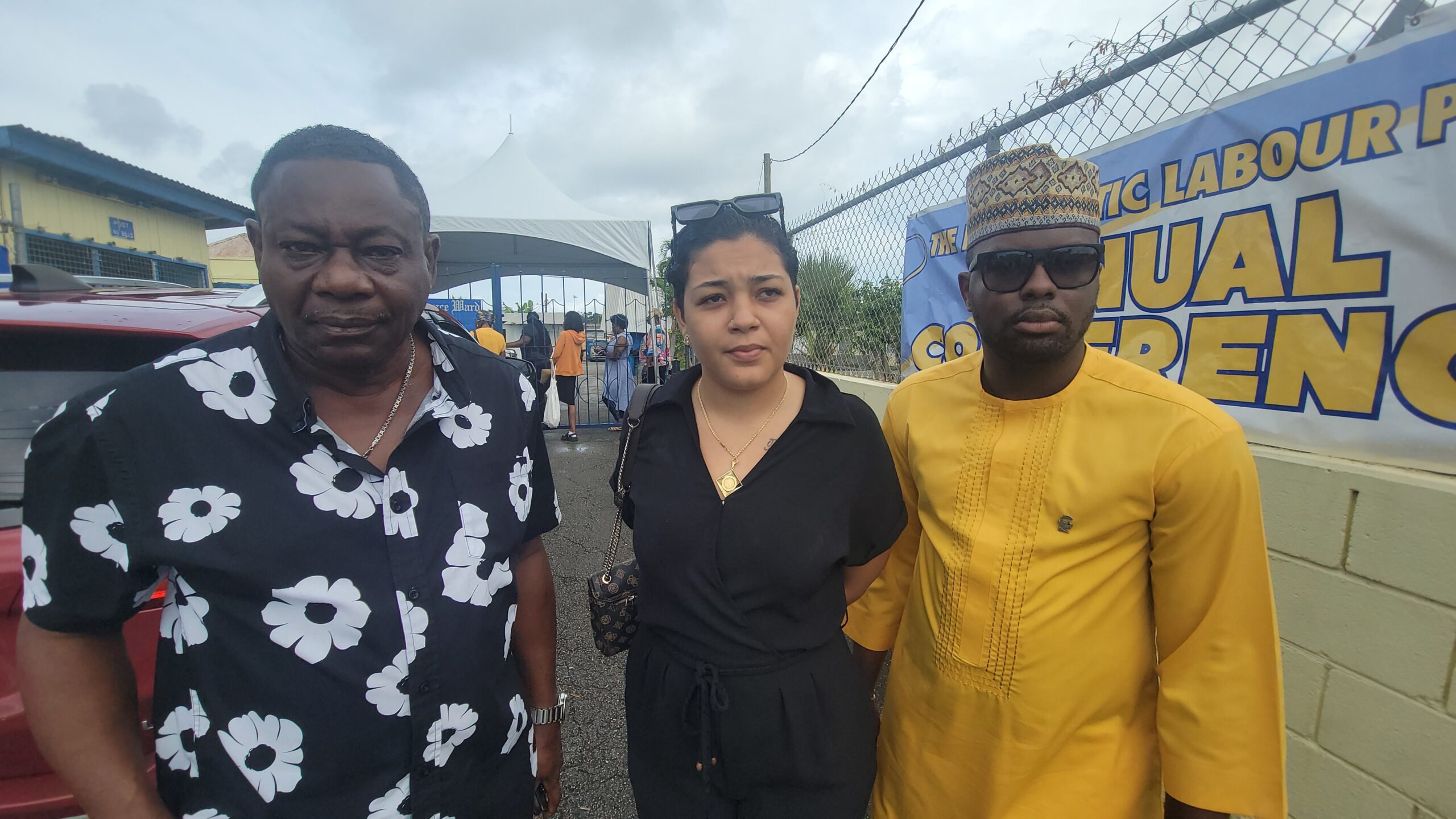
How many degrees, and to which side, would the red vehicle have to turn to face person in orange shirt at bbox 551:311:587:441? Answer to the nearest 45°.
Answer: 0° — it already faces them

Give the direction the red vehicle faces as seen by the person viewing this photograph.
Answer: facing away from the viewer and to the right of the viewer

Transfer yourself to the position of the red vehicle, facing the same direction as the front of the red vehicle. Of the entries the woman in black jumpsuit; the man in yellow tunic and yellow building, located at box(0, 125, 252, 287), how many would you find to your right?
2

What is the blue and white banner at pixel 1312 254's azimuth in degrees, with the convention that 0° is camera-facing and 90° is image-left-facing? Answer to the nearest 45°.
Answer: approximately 45°

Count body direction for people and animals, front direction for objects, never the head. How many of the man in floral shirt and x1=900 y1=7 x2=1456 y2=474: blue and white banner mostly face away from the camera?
0

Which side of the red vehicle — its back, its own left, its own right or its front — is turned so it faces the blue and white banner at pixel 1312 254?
right

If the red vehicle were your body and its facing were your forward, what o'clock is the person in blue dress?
The person in blue dress is roughly at 12 o'clock from the red vehicle.

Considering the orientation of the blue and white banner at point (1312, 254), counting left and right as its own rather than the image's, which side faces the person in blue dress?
right

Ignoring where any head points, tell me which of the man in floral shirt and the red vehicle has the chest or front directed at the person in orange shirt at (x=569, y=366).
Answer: the red vehicle

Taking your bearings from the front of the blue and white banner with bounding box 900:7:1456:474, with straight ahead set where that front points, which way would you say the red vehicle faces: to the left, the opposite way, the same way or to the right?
to the right

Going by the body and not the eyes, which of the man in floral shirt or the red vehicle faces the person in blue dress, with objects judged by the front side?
the red vehicle
